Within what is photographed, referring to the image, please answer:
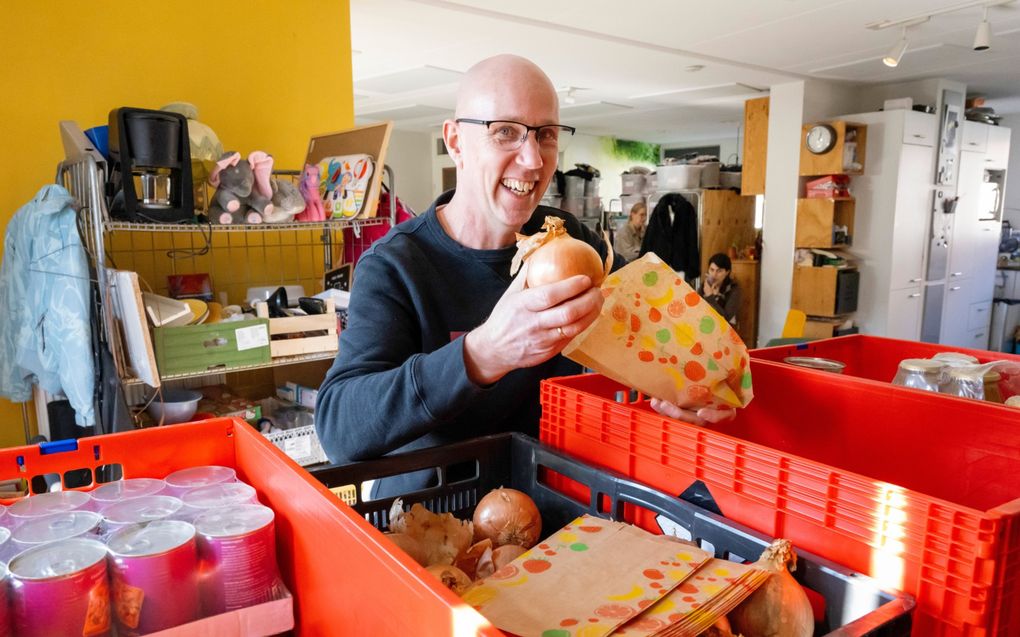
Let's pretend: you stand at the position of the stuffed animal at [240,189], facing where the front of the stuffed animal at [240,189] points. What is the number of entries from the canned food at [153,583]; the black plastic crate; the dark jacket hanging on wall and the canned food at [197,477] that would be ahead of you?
3

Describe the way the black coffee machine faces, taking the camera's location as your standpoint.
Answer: facing the viewer

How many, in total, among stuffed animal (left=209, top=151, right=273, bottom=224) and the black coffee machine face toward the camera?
2

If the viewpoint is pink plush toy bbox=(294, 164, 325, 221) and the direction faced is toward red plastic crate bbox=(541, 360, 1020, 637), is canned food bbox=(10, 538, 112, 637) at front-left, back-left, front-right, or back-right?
front-right

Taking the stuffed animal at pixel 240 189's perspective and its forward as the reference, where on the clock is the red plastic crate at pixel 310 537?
The red plastic crate is roughly at 12 o'clock from the stuffed animal.

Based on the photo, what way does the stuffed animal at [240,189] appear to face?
toward the camera

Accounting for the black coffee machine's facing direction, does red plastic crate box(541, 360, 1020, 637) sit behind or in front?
in front

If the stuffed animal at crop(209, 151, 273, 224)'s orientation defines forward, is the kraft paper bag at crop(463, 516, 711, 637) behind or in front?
in front

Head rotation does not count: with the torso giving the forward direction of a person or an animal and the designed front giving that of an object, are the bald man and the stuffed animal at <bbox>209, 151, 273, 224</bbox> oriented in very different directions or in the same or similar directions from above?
same or similar directions

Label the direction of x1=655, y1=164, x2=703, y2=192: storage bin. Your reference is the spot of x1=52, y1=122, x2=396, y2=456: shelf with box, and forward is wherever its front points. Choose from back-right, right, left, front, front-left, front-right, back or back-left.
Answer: back-left

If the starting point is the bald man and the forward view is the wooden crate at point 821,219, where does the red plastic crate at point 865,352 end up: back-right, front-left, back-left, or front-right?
front-right

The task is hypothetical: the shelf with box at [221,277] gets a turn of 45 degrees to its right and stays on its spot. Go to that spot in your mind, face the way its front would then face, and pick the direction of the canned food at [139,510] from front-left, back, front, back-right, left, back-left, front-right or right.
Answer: front-left

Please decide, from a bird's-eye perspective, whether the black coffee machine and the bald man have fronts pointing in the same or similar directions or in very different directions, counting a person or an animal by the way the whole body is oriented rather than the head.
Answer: same or similar directions
